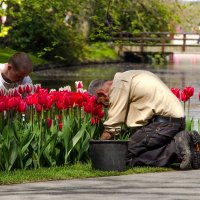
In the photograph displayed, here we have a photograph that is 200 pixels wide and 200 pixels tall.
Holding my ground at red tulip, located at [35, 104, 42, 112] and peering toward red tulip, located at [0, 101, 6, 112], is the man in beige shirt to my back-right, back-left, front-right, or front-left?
back-left

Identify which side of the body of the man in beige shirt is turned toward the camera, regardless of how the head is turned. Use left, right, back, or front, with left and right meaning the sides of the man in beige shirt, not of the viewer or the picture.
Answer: left

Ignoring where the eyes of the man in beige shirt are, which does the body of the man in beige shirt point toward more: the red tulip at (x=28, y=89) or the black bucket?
the red tulip

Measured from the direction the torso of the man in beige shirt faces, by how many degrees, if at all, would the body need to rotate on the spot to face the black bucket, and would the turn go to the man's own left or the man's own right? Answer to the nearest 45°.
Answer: approximately 45° to the man's own left

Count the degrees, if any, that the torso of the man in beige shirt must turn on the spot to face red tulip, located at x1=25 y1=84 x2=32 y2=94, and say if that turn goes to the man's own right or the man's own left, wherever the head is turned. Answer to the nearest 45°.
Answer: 0° — they already face it
